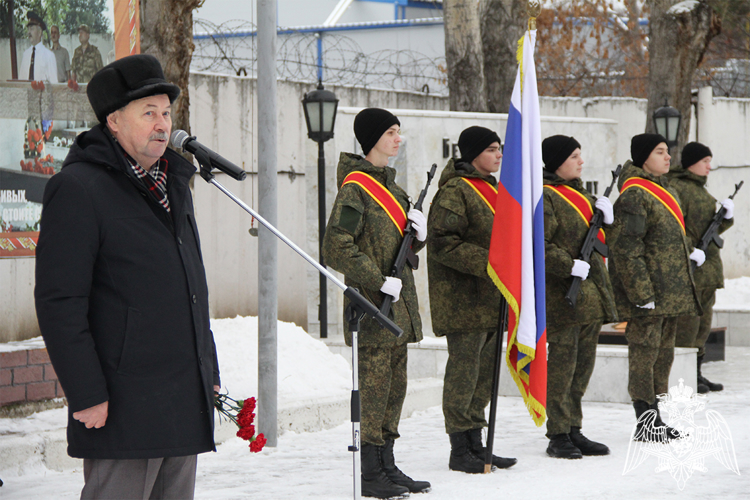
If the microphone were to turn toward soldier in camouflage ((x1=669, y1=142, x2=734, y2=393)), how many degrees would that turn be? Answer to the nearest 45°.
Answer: approximately 135° to its right

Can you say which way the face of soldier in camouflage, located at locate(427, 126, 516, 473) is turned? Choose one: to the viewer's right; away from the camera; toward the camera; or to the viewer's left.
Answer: to the viewer's right

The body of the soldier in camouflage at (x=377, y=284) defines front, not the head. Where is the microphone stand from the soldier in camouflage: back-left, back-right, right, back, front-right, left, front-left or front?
right

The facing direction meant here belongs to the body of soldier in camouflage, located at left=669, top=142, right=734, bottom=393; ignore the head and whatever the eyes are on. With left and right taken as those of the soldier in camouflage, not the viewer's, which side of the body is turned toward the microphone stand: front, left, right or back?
right

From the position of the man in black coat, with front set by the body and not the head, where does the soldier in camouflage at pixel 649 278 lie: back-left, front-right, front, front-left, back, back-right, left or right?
left
